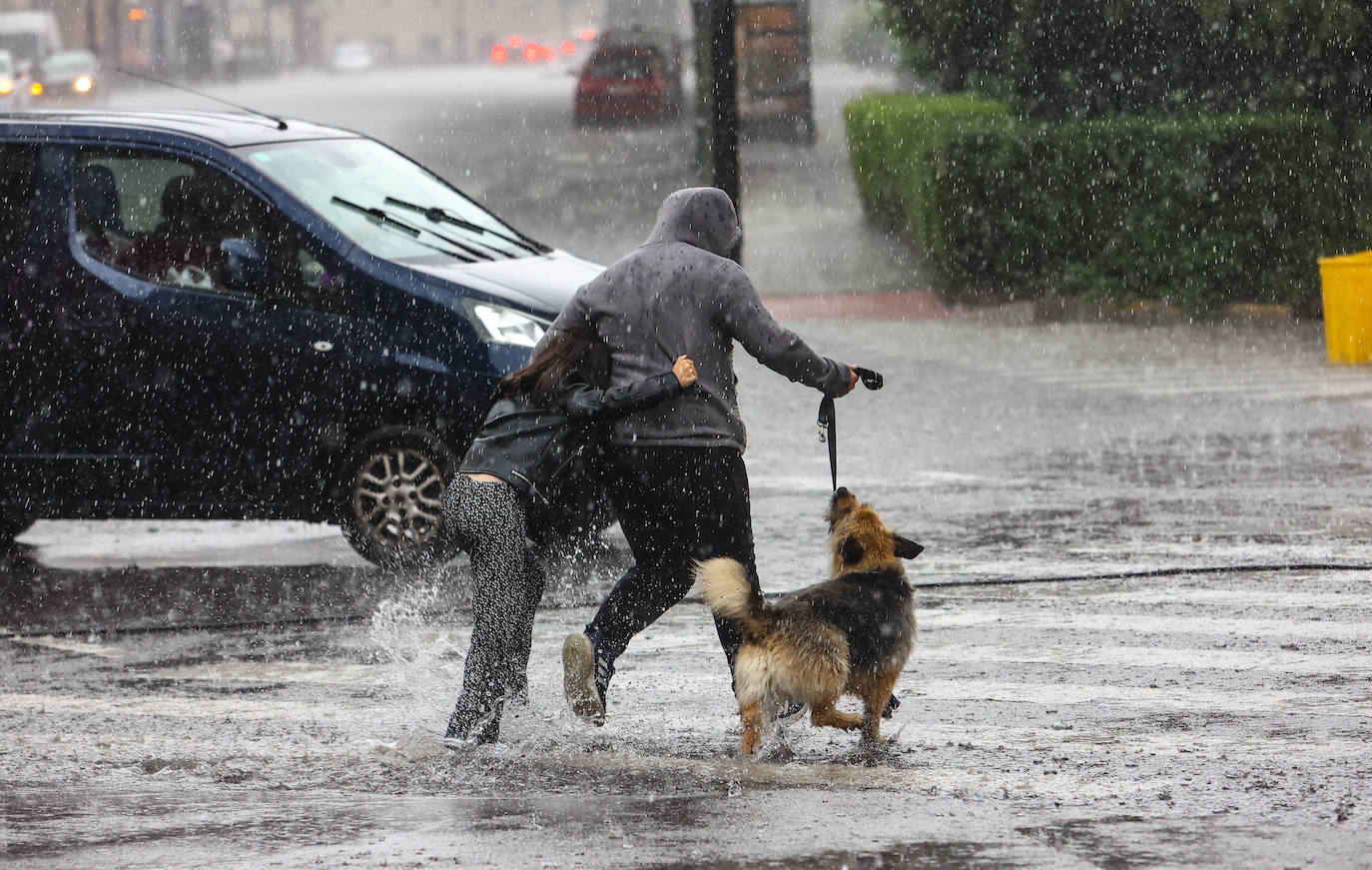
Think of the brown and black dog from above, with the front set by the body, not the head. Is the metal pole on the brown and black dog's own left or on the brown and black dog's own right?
on the brown and black dog's own left

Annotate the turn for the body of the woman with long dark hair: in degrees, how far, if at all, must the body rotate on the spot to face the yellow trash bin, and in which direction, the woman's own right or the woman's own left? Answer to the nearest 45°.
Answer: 0° — they already face it

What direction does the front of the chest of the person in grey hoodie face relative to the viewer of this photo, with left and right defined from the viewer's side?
facing away from the viewer and to the right of the viewer

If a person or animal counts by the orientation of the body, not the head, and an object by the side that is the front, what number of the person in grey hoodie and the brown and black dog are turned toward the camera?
0

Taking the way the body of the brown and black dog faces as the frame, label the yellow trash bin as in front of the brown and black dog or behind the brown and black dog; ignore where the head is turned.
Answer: in front

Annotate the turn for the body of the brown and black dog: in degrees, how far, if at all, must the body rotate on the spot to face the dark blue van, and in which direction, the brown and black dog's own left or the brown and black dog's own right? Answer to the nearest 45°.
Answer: approximately 90° to the brown and black dog's own left

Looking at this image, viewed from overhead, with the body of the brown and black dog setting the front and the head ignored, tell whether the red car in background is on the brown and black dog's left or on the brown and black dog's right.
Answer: on the brown and black dog's left

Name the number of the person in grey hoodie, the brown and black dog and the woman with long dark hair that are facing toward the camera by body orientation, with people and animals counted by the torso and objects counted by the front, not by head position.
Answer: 0

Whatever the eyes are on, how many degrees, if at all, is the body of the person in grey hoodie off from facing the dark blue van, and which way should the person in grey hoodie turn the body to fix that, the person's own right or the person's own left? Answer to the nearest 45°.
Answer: approximately 90° to the person's own left

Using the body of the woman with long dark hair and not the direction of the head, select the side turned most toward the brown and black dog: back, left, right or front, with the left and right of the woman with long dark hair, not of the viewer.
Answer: right

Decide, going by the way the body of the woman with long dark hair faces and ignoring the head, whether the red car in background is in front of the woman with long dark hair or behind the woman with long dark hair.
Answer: in front

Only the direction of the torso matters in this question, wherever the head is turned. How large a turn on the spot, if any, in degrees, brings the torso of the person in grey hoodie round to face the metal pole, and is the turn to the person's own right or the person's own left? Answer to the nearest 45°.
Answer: approximately 45° to the person's own left

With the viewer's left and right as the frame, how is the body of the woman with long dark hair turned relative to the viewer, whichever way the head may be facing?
facing away from the viewer and to the right of the viewer
